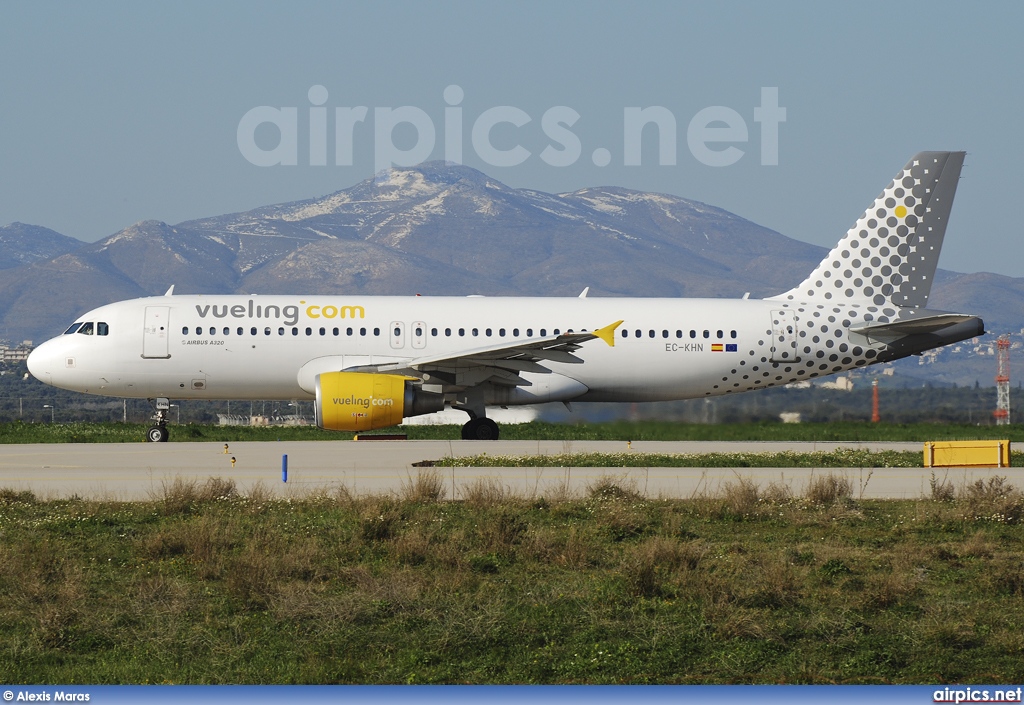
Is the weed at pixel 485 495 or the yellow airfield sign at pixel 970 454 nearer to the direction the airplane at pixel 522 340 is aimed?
the weed

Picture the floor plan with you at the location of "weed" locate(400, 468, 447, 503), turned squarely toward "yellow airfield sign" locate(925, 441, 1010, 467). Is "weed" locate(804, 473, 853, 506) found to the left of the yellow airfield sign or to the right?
right

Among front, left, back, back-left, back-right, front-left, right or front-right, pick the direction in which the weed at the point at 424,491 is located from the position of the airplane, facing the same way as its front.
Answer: left

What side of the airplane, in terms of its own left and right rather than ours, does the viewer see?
left

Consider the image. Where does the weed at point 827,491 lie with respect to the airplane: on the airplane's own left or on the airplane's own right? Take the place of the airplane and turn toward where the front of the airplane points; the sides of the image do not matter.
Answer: on the airplane's own left

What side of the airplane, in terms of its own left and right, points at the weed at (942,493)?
left

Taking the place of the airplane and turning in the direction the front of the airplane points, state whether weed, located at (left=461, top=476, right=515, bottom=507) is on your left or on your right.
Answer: on your left

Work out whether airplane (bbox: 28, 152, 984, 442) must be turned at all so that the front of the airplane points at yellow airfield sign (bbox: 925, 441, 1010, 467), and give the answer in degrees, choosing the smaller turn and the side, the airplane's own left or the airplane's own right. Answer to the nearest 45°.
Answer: approximately 135° to the airplane's own left
